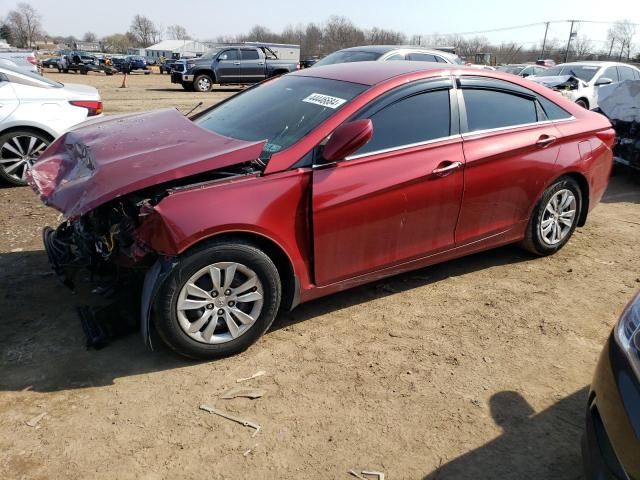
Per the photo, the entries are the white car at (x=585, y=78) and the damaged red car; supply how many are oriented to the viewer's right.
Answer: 0

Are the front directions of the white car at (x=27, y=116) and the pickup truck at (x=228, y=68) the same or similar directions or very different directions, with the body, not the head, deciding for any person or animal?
same or similar directions

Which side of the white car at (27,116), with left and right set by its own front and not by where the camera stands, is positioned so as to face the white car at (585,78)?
back

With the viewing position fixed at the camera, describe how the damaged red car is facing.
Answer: facing the viewer and to the left of the viewer

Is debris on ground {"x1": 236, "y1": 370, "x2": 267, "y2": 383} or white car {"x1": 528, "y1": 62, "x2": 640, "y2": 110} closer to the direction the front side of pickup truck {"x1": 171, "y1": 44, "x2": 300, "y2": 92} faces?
the debris on ground

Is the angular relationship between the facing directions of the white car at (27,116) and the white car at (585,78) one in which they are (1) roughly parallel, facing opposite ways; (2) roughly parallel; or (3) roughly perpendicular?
roughly parallel

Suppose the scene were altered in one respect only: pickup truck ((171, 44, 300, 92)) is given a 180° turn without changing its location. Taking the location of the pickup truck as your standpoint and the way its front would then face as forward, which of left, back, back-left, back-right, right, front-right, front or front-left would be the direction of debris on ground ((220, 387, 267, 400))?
back-right

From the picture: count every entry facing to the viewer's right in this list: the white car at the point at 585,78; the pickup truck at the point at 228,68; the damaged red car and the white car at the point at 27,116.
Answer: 0

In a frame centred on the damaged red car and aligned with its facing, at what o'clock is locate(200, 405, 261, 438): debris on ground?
The debris on ground is roughly at 11 o'clock from the damaged red car.

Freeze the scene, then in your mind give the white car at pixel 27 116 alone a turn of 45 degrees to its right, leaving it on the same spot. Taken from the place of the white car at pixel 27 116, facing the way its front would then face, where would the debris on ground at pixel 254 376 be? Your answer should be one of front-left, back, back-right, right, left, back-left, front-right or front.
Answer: back-left

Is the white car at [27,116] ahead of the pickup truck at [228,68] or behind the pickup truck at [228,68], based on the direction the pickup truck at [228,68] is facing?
ahead

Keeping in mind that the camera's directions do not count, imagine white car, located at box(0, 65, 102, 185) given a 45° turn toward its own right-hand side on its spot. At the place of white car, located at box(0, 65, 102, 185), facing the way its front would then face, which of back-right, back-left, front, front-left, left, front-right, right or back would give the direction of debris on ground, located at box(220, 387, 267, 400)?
back-left

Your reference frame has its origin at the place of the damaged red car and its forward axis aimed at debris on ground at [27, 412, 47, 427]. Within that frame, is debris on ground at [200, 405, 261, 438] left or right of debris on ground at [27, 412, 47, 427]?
left

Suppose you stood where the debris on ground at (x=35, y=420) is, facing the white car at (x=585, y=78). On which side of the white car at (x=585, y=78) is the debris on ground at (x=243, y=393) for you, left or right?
right

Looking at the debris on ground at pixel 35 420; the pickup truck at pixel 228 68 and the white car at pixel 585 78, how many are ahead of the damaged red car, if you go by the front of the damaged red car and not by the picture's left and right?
1

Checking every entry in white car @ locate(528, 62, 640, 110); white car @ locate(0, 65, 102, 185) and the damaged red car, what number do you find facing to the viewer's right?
0

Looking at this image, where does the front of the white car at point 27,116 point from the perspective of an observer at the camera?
facing to the left of the viewer
